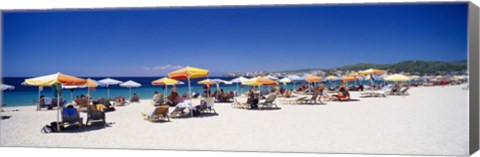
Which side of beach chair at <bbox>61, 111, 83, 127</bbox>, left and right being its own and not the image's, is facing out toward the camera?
back

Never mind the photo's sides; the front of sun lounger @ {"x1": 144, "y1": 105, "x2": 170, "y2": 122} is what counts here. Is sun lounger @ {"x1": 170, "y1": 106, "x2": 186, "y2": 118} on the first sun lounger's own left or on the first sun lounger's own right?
on the first sun lounger's own right

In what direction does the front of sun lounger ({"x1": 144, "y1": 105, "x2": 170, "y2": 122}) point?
to the viewer's left

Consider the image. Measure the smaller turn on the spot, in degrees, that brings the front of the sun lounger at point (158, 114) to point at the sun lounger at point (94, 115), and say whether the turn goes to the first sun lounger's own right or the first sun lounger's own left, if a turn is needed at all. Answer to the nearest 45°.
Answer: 0° — it already faces it

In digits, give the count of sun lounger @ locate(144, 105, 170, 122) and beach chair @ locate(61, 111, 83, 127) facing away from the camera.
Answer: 1

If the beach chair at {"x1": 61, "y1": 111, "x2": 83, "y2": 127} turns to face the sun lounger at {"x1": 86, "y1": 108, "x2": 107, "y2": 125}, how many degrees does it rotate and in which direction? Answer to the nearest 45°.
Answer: approximately 45° to its right

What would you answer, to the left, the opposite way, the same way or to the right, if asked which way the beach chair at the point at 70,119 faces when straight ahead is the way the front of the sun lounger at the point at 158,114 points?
to the right

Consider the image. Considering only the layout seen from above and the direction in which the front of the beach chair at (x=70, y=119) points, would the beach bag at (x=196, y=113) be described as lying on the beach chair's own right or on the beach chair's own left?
on the beach chair's own right

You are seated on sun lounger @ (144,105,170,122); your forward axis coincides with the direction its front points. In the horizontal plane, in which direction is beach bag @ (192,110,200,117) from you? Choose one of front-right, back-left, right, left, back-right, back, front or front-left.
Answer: back-right
